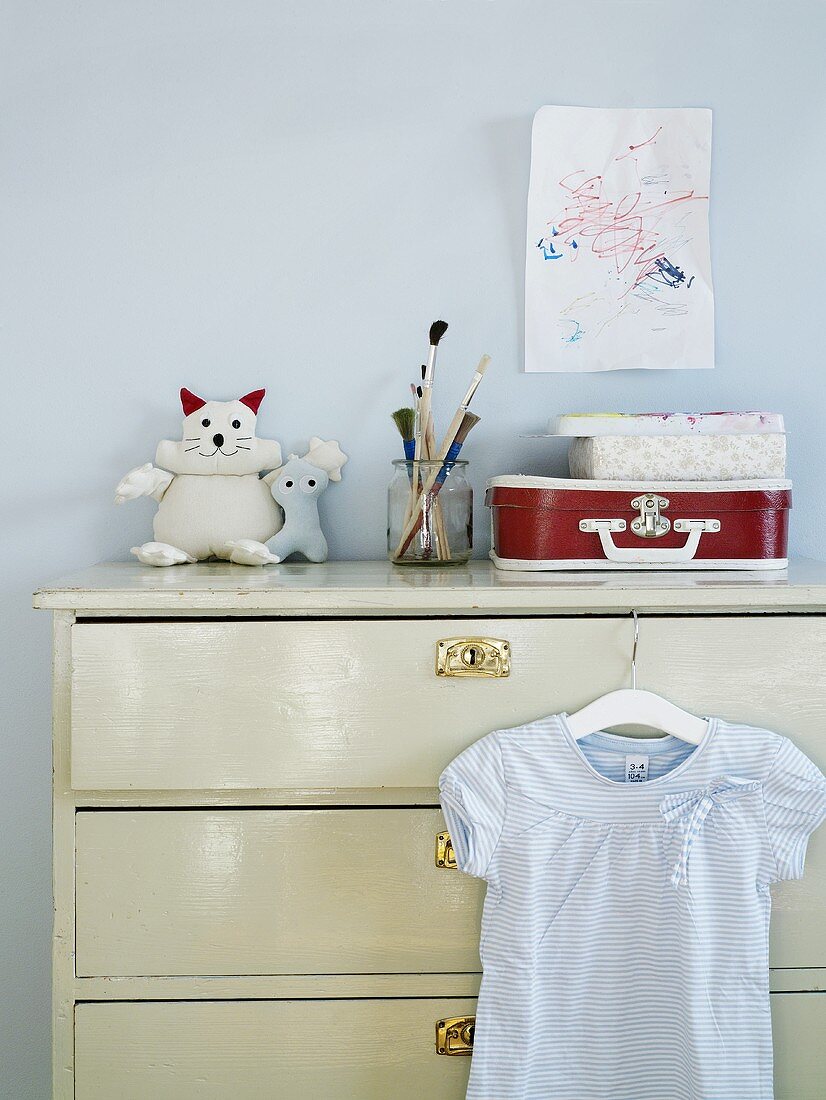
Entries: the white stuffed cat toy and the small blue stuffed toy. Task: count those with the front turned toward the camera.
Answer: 2

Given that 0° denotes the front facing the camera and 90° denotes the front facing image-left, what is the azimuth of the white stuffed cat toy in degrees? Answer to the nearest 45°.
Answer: approximately 0°

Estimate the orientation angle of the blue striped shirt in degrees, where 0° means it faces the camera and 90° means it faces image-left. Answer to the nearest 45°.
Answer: approximately 0°
